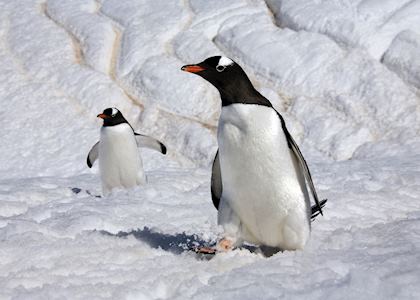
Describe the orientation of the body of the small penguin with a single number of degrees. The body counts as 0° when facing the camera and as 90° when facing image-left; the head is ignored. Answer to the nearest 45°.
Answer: approximately 45°

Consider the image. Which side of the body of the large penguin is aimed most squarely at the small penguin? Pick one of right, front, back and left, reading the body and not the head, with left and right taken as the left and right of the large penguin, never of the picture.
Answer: right

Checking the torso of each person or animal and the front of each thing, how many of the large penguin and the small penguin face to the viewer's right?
0

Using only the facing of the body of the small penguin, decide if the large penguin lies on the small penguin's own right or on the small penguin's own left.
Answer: on the small penguin's own left

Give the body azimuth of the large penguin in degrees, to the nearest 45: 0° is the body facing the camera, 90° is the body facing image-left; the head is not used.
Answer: approximately 45°
